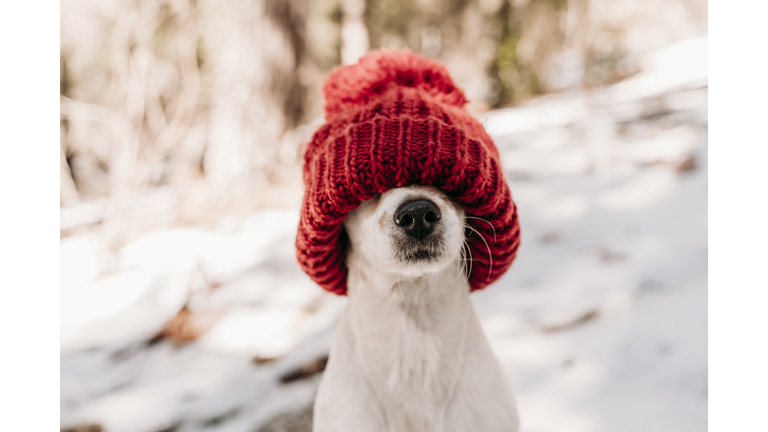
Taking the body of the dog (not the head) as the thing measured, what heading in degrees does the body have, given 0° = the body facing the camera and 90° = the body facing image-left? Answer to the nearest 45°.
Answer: approximately 0°
